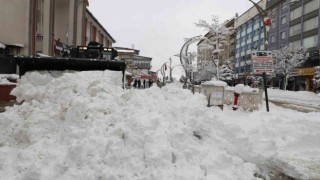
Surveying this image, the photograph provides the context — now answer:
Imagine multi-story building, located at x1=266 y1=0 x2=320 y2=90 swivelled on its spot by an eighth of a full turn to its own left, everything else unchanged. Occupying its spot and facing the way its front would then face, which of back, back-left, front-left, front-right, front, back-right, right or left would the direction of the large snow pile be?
front

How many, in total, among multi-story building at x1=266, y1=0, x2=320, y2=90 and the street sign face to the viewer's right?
0

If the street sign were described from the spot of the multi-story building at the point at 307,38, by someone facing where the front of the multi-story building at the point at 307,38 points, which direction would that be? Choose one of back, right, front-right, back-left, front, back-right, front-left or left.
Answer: front-left

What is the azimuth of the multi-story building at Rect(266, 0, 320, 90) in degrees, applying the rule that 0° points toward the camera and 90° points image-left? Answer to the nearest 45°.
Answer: approximately 45°

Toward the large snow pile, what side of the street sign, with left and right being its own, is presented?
front

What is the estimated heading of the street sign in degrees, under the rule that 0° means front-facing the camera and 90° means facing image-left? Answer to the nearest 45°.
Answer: approximately 0°
